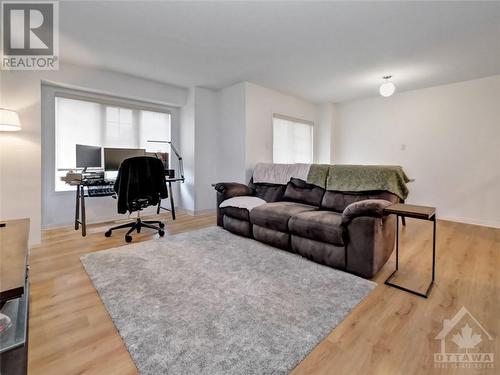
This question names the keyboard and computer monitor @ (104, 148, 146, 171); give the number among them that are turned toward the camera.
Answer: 2

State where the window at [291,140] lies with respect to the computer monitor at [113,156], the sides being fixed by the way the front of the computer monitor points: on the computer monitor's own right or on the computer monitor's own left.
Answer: on the computer monitor's own left

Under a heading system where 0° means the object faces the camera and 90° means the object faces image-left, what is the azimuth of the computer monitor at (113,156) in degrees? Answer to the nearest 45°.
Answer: approximately 0°

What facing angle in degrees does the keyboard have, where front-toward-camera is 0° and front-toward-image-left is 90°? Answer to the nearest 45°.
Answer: approximately 0°

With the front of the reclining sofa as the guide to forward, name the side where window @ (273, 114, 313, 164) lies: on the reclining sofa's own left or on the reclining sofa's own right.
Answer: on the reclining sofa's own right
